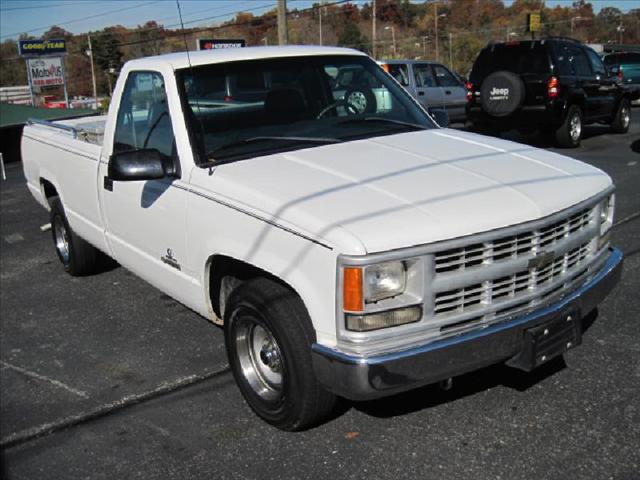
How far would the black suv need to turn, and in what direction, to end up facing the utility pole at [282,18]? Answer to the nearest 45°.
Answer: approximately 90° to its left

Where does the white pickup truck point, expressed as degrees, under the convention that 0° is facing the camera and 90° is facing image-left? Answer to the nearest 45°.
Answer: approximately 315°

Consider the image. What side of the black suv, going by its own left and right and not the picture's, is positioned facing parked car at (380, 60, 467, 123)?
left

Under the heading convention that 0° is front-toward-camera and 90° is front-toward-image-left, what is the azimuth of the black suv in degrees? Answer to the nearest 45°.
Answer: approximately 225°

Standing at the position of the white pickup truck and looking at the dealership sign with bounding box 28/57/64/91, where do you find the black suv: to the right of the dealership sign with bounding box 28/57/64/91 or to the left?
right

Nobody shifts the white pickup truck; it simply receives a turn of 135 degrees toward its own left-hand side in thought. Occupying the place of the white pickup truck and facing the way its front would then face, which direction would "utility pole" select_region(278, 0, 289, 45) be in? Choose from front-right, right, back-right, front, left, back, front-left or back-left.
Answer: front

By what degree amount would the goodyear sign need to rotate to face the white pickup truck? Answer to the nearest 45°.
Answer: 0° — it already faces it

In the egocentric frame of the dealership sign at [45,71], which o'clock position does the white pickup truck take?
The white pickup truck is roughly at 12 o'clock from the dealership sign.

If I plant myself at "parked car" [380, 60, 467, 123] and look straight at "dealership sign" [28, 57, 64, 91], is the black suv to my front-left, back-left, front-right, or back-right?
back-left

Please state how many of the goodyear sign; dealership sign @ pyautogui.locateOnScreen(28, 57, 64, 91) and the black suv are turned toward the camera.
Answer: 2

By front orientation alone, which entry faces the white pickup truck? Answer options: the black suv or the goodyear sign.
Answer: the goodyear sign

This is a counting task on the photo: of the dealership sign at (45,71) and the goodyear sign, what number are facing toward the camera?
2
